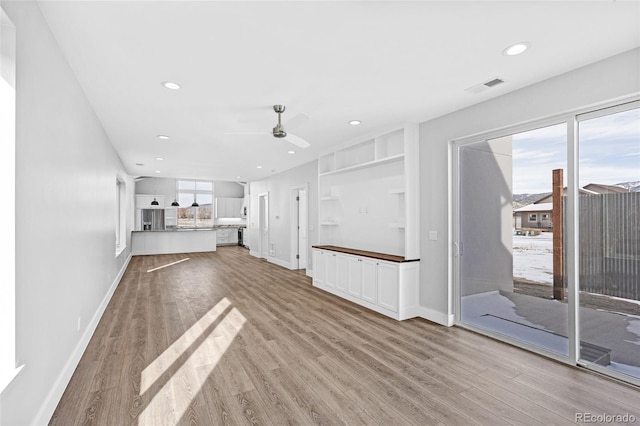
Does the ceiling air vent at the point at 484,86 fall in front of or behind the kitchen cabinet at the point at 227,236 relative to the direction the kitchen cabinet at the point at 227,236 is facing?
in front

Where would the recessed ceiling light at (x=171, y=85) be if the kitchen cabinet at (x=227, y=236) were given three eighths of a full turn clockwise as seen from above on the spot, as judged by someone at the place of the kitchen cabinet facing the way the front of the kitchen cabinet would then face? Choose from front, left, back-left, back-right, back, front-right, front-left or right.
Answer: back-left

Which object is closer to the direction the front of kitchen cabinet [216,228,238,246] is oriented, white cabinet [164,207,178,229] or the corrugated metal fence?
the corrugated metal fence

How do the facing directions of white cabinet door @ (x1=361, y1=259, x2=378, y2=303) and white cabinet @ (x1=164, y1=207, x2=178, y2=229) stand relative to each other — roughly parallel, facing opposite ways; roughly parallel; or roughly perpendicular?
roughly perpendicular

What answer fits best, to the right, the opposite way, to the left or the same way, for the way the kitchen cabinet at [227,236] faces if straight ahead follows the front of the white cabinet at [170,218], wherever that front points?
the same way

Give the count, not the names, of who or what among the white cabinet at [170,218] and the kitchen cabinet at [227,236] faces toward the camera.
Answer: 2

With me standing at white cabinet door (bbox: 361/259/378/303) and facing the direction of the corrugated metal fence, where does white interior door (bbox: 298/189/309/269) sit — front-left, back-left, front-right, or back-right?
back-left

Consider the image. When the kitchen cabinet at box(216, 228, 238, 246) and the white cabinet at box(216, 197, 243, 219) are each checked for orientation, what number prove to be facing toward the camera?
2

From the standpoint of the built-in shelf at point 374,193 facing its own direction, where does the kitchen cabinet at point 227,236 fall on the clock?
The kitchen cabinet is roughly at 3 o'clock from the built-in shelf.

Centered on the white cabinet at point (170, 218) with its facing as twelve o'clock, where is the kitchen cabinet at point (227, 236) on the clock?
The kitchen cabinet is roughly at 9 o'clock from the white cabinet.

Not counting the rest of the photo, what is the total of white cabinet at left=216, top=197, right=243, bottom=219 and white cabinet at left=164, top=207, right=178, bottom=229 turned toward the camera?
2

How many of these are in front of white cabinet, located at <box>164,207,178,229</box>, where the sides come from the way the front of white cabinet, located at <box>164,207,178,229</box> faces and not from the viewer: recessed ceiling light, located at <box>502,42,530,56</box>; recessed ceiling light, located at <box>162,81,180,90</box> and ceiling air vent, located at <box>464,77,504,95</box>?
3

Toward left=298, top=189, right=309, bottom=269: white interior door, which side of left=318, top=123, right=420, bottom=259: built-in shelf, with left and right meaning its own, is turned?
right

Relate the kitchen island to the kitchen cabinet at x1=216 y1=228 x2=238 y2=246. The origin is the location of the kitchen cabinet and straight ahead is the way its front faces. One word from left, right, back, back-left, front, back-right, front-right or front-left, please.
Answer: front-right

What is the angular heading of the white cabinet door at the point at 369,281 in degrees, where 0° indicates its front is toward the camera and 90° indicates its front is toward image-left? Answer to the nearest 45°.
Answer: approximately 45°

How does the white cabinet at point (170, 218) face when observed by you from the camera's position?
facing the viewer

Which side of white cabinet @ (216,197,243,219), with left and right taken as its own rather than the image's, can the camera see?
front
